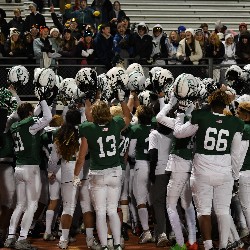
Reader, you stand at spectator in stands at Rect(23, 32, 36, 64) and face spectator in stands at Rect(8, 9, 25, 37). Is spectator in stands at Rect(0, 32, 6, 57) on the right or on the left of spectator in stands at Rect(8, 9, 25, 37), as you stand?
left

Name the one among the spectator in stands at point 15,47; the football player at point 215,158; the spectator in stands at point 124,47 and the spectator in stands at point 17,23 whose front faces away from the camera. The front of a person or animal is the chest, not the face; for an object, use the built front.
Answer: the football player

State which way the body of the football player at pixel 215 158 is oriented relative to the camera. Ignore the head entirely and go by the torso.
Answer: away from the camera

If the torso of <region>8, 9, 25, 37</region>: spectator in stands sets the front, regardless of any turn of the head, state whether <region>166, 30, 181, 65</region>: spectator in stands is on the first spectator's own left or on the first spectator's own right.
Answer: on the first spectator's own left

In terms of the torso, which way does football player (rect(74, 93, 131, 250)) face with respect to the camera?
away from the camera

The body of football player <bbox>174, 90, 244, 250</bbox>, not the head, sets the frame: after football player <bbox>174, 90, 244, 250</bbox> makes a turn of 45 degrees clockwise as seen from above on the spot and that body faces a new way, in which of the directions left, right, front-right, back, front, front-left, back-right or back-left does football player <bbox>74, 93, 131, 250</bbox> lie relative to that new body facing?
back-left

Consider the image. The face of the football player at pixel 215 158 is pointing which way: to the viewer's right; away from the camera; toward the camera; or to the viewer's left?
away from the camera

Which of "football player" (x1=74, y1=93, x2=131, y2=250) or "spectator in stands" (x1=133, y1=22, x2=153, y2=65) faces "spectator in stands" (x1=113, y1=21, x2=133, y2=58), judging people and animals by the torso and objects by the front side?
the football player
